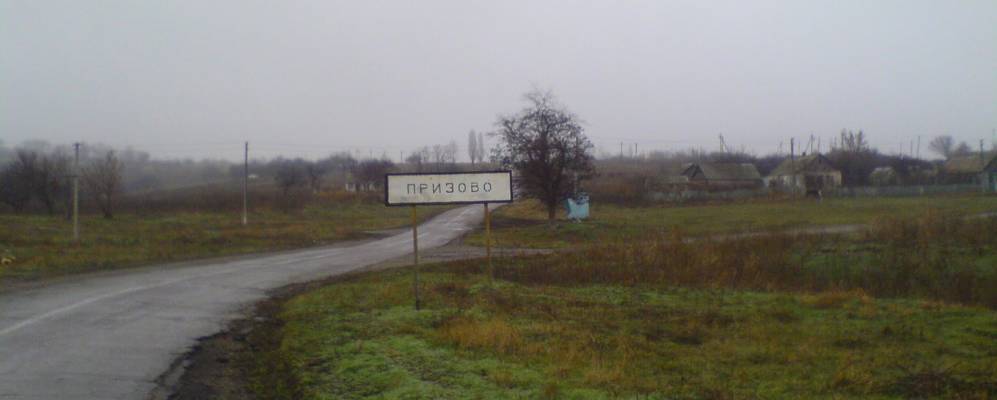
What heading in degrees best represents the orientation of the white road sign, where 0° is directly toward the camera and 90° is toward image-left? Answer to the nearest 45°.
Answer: approximately 0°

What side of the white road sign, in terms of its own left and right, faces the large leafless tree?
back

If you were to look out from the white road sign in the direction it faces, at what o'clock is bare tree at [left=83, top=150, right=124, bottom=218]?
The bare tree is roughly at 5 o'clock from the white road sign.

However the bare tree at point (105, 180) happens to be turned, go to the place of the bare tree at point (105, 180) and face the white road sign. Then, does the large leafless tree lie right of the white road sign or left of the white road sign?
left

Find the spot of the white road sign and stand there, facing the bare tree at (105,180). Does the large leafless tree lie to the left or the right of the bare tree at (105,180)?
right
